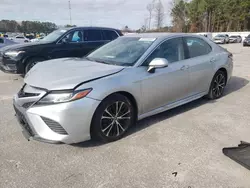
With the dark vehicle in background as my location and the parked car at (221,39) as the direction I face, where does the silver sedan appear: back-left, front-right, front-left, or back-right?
back-right

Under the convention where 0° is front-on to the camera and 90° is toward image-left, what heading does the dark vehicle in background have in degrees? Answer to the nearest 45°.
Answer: approximately 45°

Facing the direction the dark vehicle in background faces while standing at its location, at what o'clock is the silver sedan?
The silver sedan is roughly at 10 o'clock from the dark vehicle in background.

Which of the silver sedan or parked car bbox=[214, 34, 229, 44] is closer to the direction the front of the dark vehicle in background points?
the silver sedan

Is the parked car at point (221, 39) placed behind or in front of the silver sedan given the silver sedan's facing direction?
behind

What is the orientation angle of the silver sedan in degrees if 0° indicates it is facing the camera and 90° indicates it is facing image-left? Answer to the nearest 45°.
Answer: approximately 45°

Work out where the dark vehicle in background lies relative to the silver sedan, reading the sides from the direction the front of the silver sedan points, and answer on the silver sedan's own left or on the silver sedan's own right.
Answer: on the silver sedan's own right
